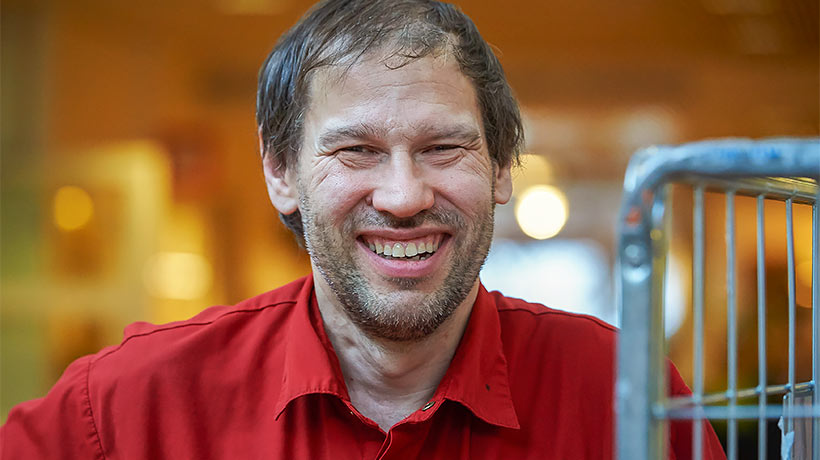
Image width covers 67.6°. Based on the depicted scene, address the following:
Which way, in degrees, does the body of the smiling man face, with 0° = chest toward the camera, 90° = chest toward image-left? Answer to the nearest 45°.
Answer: approximately 0°

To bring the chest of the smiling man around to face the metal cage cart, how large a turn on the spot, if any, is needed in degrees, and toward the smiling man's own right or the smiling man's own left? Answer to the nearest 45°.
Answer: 0° — they already face it
